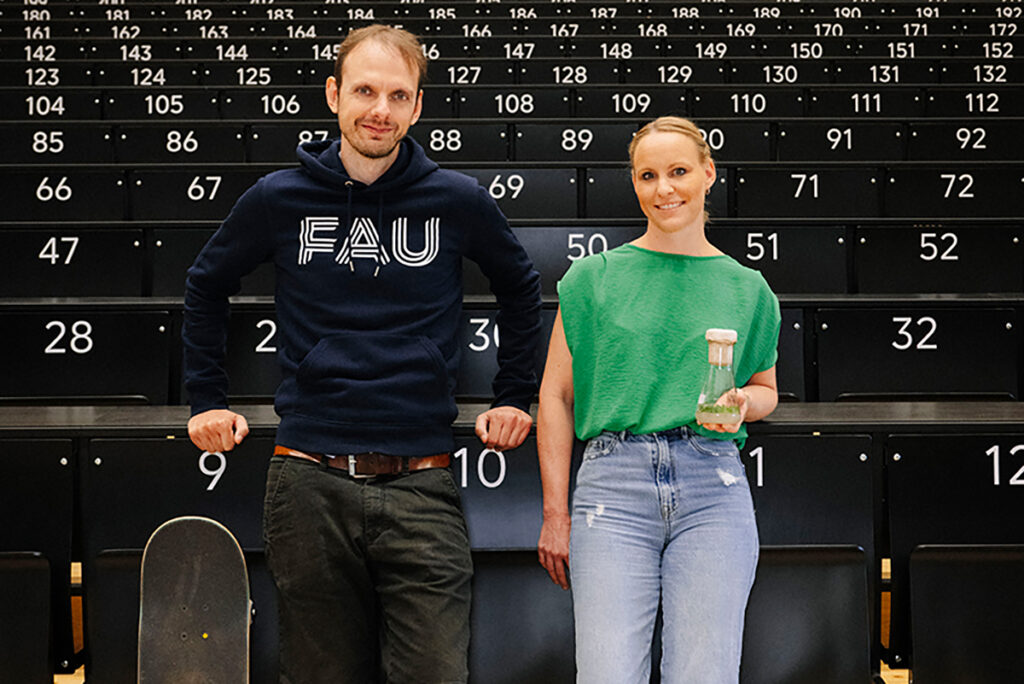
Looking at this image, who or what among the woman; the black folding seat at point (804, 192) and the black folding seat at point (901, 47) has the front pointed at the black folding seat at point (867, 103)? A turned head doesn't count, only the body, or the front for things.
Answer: the black folding seat at point (901, 47)

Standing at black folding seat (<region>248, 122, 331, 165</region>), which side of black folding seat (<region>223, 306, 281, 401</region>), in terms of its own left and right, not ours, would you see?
back

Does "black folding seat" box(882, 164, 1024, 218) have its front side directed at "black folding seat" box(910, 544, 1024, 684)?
yes

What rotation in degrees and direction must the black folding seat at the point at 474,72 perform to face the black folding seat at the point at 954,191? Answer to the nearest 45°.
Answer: approximately 45° to its left

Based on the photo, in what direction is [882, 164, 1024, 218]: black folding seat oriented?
toward the camera

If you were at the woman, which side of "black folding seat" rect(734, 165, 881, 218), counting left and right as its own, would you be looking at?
front

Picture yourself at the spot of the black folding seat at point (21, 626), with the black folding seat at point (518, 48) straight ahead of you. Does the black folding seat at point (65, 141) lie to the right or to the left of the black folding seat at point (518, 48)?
left

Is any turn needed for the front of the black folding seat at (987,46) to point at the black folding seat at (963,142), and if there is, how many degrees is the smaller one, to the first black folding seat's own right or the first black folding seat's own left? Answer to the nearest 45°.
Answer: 0° — it already faces it

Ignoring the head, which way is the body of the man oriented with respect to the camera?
toward the camera

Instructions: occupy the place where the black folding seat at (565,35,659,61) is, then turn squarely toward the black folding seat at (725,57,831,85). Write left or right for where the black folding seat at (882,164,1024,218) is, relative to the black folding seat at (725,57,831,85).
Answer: right

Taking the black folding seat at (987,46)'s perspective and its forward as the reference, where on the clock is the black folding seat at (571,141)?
the black folding seat at (571,141) is roughly at 1 o'clock from the black folding seat at (987,46).
